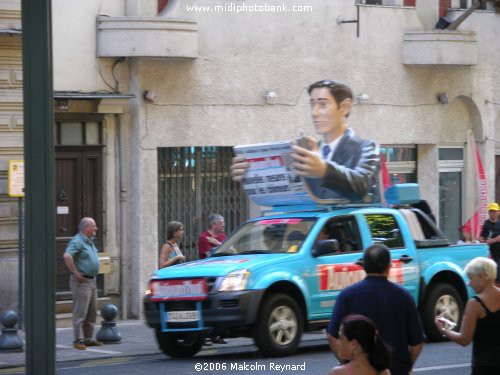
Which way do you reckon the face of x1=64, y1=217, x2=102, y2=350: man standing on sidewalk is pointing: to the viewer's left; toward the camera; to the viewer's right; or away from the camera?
to the viewer's right

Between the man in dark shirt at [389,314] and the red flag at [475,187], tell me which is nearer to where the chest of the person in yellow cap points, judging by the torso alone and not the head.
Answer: the man in dark shirt

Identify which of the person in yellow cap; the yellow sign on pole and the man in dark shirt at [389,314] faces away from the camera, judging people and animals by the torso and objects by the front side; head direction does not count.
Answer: the man in dark shirt

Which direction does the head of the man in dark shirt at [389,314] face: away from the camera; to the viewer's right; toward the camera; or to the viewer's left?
away from the camera

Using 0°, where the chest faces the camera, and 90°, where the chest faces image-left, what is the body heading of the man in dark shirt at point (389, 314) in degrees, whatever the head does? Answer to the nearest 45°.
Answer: approximately 180°

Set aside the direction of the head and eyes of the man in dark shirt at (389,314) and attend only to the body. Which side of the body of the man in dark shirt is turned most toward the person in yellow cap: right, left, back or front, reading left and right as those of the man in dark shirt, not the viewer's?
front

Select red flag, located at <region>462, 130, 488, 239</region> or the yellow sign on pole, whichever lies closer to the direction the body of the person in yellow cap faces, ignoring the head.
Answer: the yellow sign on pole

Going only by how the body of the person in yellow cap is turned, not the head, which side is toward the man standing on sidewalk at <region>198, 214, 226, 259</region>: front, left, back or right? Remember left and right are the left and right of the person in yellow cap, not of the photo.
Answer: right

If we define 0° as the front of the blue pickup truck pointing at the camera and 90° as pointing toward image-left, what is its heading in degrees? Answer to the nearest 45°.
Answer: approximately 45°
